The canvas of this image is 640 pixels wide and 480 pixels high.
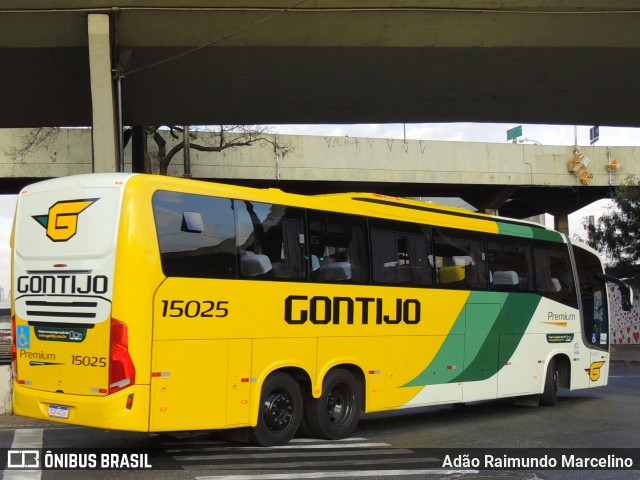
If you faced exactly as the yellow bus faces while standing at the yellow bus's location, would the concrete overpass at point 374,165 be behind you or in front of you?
in front

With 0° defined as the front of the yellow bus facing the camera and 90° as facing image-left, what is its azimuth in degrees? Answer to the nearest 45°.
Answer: approximately 225°

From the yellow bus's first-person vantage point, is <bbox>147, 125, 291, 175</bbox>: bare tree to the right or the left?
on its left

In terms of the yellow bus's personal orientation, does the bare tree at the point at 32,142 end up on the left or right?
on its left
